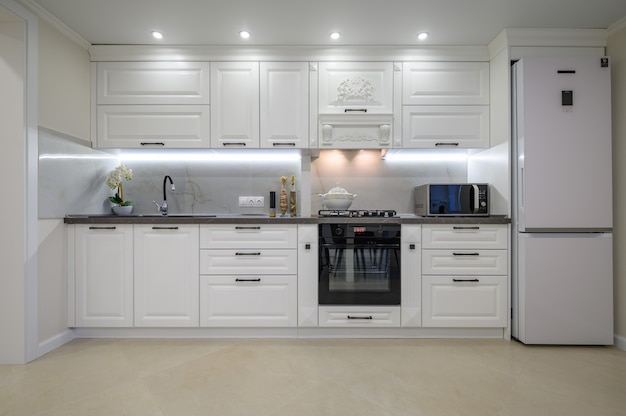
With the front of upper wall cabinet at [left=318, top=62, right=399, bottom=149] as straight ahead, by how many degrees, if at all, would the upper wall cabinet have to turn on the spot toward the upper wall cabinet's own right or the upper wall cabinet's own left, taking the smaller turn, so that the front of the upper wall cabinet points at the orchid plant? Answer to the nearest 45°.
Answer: approximately 90° to the upper wall cabinet's own right

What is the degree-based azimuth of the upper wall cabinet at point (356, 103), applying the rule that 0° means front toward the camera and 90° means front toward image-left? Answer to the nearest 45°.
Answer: approximately 0°

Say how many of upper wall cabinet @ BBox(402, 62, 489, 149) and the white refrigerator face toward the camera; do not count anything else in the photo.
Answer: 2

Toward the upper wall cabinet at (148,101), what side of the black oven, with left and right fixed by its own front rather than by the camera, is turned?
right

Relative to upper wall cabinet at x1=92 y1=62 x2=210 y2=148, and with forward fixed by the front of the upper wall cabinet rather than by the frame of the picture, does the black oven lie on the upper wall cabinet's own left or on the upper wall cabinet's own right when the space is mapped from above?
on the upper wall cabinet's own left
